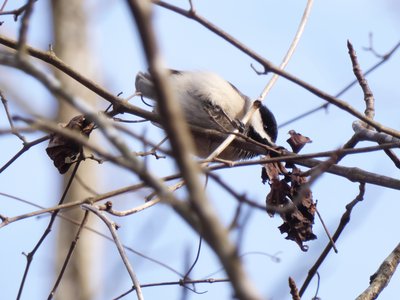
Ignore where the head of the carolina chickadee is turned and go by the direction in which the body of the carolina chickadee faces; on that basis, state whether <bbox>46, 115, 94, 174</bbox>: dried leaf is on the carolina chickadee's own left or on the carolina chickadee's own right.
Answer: on the carolina chickadee's own right

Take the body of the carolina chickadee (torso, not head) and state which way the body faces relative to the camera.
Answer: to the viewer's right

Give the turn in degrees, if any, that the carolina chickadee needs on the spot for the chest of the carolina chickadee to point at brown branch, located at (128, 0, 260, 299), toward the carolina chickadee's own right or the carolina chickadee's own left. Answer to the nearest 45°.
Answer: approximately 90° to the carolina chickadee's own right
